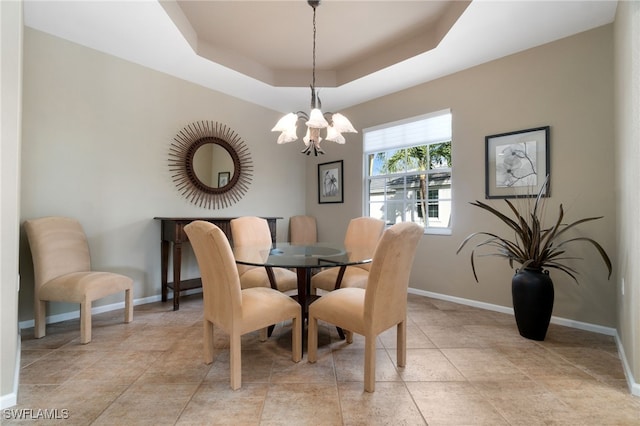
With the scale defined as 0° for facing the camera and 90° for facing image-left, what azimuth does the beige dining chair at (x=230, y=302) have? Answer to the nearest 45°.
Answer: approximately 225°

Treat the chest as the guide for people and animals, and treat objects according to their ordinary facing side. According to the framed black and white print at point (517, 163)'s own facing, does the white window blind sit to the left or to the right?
on its right

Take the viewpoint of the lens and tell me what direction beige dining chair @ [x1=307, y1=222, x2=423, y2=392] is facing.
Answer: facing away from the viewer and to the left of the viewer

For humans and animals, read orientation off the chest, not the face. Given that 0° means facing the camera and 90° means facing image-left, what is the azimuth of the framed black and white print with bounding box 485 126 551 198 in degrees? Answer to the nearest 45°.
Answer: approximately 45°

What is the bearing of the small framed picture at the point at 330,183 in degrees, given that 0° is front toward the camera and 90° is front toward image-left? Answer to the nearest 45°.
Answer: approximately 45°

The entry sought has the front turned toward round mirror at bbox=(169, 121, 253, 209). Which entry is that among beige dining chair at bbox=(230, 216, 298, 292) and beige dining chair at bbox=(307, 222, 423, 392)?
beige dining chair at bbox=(307, 222, 423, 392)

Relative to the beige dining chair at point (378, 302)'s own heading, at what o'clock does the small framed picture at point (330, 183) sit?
The small framed picture is roughly at 1 o'clock from the beige dining chair.

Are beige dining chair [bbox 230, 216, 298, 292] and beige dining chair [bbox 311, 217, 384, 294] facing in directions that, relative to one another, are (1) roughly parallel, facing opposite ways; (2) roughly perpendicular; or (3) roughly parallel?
roughly perpendicular

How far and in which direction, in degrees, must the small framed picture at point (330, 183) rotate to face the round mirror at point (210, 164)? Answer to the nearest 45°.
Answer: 0° — it already faces it
